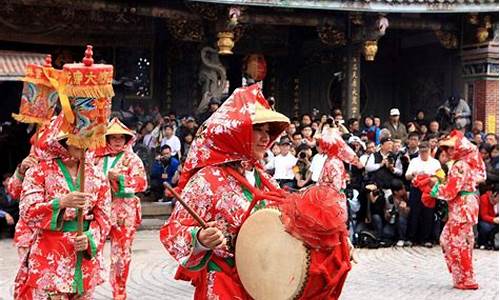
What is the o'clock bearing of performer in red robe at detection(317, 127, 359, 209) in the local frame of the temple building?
The performer in red robe is roughly at 12 o'clock from the temple building.

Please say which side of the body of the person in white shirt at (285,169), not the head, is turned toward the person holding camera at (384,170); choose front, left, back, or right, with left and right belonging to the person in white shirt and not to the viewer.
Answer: left

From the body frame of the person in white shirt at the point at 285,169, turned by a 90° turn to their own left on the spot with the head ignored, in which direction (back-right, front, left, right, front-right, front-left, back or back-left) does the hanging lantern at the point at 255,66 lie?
left

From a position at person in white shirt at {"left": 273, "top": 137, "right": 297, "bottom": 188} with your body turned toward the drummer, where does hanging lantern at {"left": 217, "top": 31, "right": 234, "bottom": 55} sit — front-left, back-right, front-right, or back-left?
back-right

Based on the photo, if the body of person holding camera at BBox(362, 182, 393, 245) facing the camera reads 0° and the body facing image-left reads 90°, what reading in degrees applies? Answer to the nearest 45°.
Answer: approximately 45°

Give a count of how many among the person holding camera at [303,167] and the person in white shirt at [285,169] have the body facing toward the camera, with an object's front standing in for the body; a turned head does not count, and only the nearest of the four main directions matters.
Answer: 2

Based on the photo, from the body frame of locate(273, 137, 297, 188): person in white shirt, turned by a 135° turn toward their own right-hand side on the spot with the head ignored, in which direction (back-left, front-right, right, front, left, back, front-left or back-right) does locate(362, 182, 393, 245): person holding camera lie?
back-right

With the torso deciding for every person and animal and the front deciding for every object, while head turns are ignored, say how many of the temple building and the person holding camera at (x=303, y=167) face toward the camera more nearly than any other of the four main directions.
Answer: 2

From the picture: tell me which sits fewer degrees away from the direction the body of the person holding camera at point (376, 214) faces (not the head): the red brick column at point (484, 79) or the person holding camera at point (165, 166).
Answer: the person holding camera

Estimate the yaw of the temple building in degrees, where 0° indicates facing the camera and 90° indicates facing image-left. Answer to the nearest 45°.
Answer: approximately 0°

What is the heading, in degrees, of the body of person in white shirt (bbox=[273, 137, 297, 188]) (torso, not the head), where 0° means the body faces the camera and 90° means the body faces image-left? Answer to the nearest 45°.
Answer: approximately 0°

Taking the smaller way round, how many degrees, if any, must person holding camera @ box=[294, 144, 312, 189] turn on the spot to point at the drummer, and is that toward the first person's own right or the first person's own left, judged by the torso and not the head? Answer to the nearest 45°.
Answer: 0° — they already face them

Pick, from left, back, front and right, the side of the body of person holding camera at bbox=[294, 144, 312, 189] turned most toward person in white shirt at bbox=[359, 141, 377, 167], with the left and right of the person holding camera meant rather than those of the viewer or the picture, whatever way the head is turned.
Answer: left

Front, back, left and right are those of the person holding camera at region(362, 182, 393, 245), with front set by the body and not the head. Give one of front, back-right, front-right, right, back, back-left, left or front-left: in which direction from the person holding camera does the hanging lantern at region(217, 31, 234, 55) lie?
right
